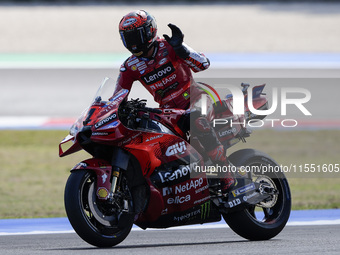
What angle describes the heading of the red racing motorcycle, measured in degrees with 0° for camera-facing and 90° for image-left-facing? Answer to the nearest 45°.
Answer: approximately 45°

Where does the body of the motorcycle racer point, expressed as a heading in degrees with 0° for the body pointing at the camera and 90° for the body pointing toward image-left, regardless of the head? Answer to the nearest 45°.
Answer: approximately 45°
